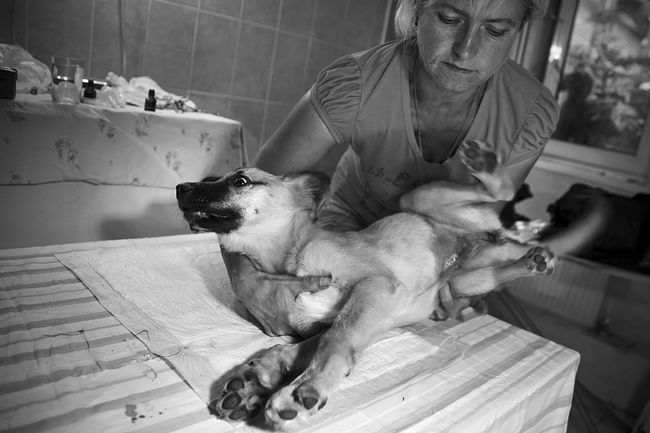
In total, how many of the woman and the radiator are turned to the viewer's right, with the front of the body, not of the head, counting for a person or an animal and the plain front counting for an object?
0

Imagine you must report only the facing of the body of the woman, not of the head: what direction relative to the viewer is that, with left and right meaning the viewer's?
facing the viewer

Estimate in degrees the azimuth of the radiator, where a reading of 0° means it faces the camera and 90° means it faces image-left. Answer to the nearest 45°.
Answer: approximately 45°

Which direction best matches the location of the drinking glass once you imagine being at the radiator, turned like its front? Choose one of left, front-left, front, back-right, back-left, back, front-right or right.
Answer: front

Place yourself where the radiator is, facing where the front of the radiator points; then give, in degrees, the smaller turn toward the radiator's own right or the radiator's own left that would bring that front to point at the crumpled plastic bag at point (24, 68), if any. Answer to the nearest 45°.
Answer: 0° — it already faces it

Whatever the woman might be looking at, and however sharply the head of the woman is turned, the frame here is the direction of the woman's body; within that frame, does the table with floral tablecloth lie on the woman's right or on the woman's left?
on the woman's right

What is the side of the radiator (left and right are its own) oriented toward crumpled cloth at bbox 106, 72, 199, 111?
front
